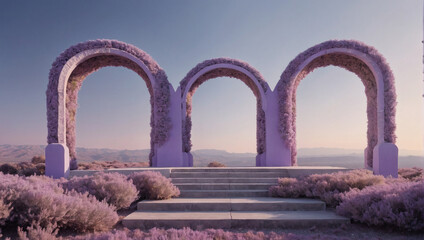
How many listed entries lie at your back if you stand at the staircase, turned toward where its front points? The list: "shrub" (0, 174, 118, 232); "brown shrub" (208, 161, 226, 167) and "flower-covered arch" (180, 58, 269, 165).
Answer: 2

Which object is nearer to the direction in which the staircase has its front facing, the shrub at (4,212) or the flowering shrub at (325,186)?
the shrub

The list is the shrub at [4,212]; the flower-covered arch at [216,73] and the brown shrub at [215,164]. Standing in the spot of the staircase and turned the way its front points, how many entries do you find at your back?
2

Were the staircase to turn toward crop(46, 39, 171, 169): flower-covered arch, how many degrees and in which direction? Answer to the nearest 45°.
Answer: approximately 135° to its right

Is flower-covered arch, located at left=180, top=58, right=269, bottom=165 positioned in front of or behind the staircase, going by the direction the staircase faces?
behind

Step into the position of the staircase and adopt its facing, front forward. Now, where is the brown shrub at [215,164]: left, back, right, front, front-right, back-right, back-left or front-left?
back

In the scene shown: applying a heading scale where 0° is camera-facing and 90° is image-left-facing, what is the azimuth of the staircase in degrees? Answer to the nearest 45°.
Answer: approximately 0°

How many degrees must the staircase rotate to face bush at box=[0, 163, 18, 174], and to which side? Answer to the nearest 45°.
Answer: approximately 135° to its right
